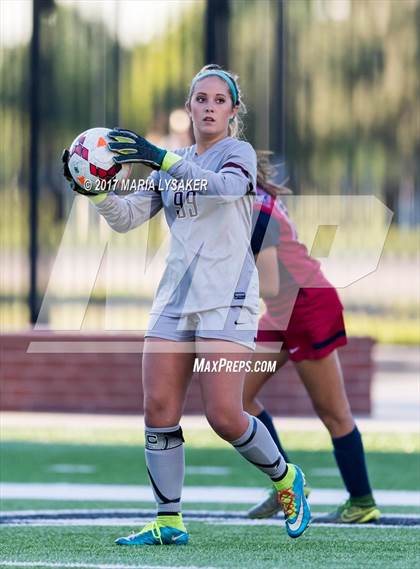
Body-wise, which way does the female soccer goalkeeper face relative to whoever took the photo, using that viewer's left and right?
facing the viewer and to the left of the viewer

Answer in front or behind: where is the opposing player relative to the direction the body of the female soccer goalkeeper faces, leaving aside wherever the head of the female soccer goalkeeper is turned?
behind
